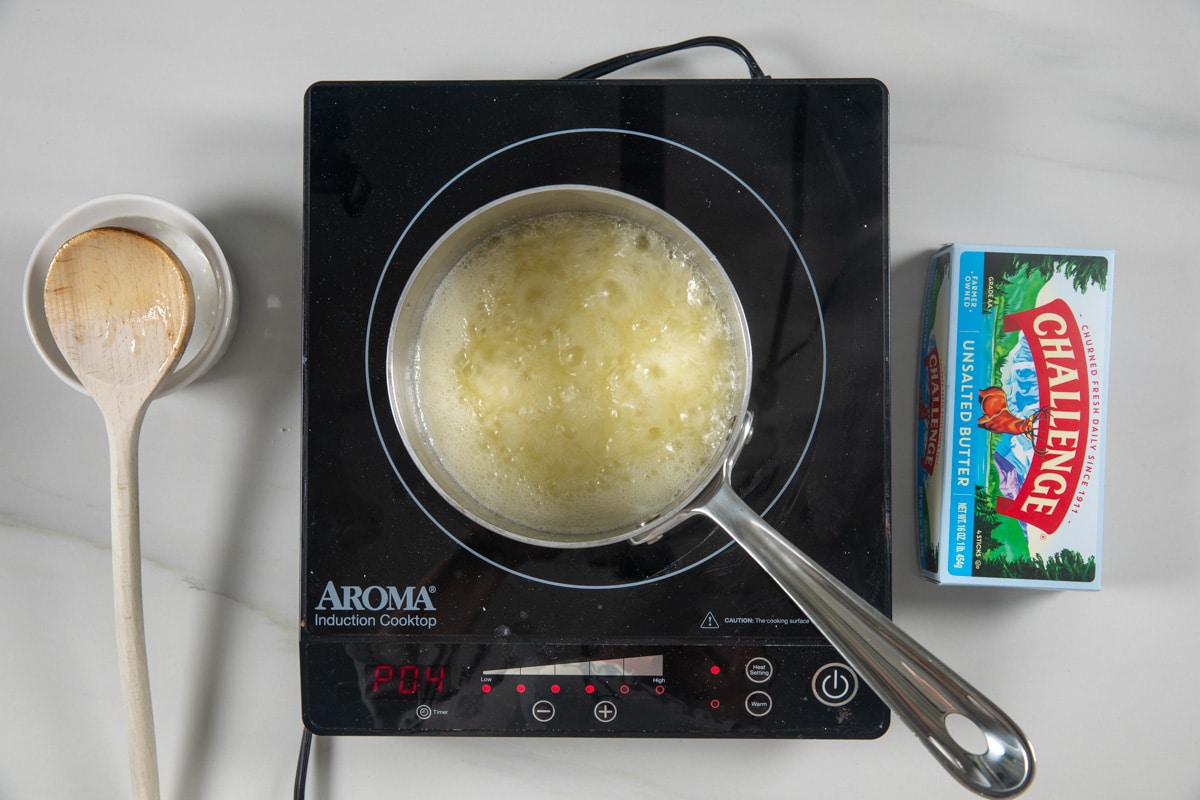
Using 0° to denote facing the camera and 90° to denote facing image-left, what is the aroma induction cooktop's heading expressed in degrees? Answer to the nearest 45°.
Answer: approximately 0°
